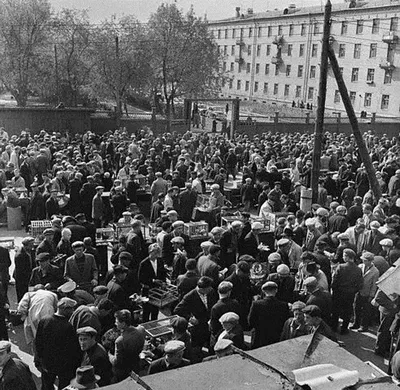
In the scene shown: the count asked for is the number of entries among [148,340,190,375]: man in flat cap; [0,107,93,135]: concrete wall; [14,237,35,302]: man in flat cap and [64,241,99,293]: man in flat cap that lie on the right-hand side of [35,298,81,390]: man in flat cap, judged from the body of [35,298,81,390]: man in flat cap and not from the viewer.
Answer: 1

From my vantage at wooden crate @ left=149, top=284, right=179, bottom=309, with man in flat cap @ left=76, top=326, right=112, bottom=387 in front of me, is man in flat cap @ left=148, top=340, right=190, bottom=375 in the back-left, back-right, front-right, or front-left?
front-left

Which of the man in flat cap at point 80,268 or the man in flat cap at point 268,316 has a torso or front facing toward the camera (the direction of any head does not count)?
the man in flat cap at point 80,268

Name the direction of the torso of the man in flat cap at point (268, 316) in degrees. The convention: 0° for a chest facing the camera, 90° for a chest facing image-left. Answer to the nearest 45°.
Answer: approximately 180°

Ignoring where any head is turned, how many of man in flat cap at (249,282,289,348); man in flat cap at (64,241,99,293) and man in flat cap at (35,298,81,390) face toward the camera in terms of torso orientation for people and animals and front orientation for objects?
1

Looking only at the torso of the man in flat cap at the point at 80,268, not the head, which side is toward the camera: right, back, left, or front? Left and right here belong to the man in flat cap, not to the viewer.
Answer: front

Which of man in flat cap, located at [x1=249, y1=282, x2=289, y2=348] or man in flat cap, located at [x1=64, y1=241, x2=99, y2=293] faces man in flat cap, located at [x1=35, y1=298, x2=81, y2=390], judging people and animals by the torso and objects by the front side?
man in flat cap, located at [x1=64, y1=241, x2=99, y2=293]

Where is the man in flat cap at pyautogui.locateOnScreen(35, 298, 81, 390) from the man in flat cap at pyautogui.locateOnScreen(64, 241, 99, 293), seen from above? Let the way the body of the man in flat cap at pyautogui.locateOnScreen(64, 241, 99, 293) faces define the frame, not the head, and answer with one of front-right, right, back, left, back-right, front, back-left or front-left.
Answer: front

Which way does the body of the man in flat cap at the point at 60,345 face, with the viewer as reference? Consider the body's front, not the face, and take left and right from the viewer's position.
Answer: facing away from the viewer and to the right of the viewer

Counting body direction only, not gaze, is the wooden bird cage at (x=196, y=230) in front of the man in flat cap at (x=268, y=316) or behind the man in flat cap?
in front

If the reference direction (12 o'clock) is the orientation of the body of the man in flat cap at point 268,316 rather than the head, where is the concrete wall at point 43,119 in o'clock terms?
The concrete wall is roughly at 11 o'clock from the man in flat cap.

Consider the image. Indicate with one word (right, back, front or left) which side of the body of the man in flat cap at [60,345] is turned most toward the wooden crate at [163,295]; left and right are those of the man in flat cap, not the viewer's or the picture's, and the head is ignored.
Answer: front

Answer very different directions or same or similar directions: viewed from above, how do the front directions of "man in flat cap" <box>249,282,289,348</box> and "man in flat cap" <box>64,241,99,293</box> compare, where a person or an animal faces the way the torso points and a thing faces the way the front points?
very different directions

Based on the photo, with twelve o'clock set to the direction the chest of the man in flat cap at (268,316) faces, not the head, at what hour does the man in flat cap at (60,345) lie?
the man in flat cap at (60,345) is roughly at 8 o'clock from the man in flat cap at (268,316).

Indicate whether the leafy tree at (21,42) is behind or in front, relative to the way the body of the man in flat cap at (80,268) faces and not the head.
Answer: behind

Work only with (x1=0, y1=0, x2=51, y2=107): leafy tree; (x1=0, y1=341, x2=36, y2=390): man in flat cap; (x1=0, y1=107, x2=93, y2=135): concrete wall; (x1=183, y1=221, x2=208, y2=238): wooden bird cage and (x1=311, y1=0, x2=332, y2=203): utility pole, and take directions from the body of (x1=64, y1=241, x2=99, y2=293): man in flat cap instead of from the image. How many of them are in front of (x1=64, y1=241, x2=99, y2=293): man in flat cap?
1
